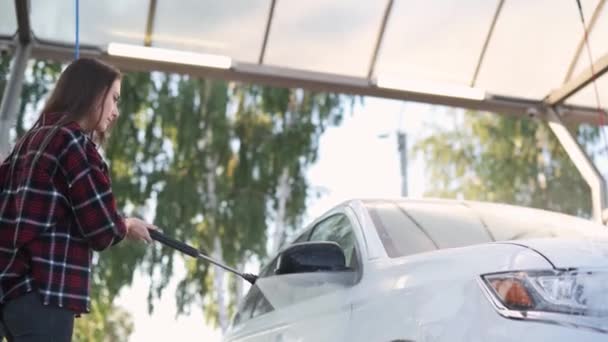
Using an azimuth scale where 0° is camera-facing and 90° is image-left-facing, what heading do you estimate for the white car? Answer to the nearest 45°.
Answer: approximately 315°

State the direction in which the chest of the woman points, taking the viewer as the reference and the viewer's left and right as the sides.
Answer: facing away from the viewer and to the right of the viewer

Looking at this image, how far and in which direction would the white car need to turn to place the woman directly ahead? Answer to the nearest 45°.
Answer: approximately 90° to its right

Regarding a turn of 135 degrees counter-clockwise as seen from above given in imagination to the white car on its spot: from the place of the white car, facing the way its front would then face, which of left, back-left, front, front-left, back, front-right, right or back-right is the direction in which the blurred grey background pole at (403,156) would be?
front

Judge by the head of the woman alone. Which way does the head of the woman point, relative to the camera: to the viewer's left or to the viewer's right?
to the viewer's right
